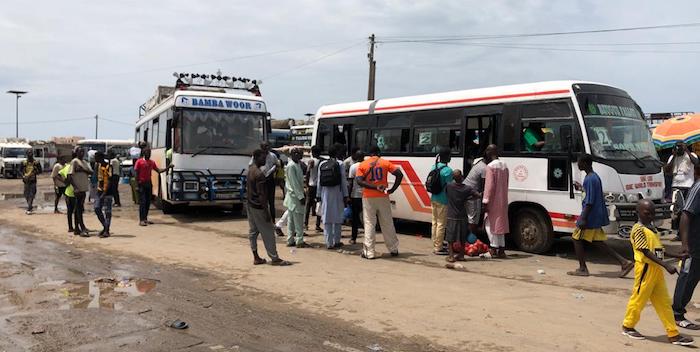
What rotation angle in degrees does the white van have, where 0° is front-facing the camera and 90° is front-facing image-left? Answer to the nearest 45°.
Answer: approximately 0°

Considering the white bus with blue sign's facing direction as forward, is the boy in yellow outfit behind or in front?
in front

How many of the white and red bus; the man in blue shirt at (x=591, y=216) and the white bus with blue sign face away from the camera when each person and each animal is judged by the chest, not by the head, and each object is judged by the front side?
0

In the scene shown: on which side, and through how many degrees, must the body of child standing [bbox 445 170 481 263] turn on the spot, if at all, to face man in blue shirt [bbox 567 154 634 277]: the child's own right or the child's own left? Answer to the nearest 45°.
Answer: approximately 90° to the child's own right

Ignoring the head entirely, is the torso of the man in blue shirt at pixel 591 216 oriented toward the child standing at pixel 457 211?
yes

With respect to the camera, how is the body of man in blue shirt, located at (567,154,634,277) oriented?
to the viewer's left

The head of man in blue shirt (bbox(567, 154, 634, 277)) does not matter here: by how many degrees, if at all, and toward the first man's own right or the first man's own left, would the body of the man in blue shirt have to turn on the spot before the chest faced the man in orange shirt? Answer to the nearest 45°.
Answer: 0° — they already face them

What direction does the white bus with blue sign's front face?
toward the camera

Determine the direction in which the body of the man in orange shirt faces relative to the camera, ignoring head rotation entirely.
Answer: away from the camera

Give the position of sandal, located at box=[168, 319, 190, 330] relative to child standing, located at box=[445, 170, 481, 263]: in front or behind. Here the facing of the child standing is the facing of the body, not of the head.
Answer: behind

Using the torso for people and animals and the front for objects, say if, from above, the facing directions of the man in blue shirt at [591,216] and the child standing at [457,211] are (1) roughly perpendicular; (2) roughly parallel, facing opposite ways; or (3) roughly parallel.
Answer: roughly perpendicular

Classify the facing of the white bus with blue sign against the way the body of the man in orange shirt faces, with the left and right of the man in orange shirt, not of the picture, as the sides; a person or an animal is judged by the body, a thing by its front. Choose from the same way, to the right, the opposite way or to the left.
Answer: the opposite way

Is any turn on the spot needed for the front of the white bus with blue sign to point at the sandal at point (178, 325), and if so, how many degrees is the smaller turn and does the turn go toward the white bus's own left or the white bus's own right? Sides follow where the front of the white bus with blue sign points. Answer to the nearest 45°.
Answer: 0° — it already faces it

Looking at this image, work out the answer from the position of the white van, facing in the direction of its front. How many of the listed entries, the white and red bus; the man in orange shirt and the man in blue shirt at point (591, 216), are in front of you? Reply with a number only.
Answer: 3

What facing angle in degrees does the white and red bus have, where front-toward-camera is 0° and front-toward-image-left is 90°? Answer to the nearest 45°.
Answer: approximately 315°

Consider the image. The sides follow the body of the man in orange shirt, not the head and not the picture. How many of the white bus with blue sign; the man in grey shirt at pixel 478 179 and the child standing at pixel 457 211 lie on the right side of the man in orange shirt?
2

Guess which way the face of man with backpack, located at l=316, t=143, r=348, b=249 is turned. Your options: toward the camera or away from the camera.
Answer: away from the camera

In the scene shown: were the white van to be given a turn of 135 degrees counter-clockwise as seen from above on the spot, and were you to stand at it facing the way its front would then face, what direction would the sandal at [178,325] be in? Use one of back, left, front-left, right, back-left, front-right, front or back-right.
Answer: back-right
